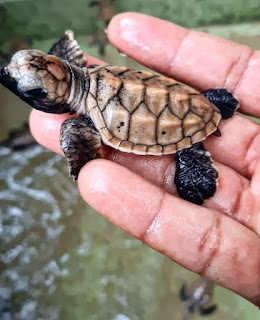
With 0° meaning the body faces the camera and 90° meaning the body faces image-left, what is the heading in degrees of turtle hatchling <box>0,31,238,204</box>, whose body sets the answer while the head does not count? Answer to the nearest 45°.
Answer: approximately 90°
